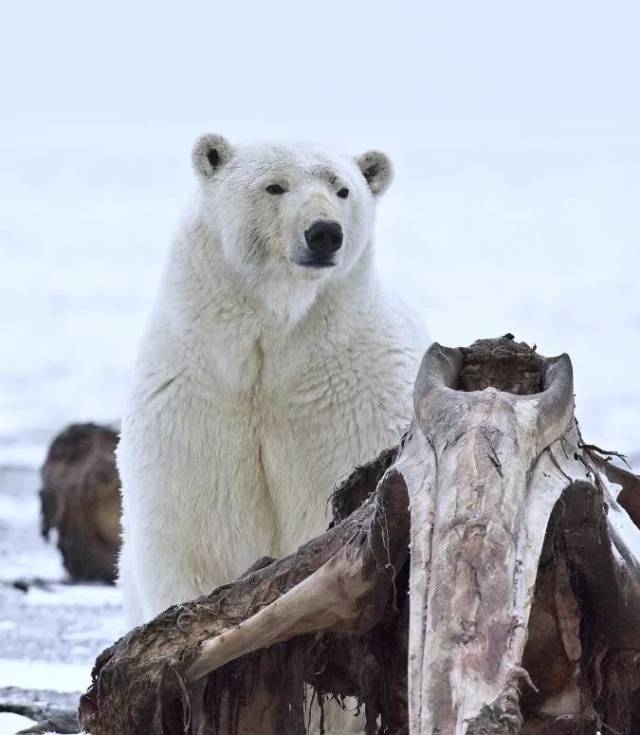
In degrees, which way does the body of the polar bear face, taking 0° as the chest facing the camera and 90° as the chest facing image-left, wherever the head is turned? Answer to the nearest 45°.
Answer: approximately 0°

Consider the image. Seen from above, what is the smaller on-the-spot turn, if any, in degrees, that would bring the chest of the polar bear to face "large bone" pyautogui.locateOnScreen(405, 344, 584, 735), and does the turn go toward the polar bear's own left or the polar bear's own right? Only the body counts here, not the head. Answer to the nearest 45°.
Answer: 0° — it already faces it
